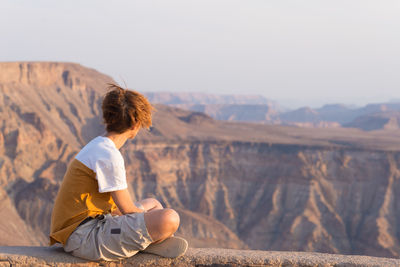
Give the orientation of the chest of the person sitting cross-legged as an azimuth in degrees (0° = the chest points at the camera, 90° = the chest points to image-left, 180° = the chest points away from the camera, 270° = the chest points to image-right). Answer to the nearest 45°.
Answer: approximately 225°

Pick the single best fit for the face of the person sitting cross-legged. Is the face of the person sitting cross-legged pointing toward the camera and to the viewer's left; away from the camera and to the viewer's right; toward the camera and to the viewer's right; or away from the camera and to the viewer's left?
away from the camera and to the viewer's right
